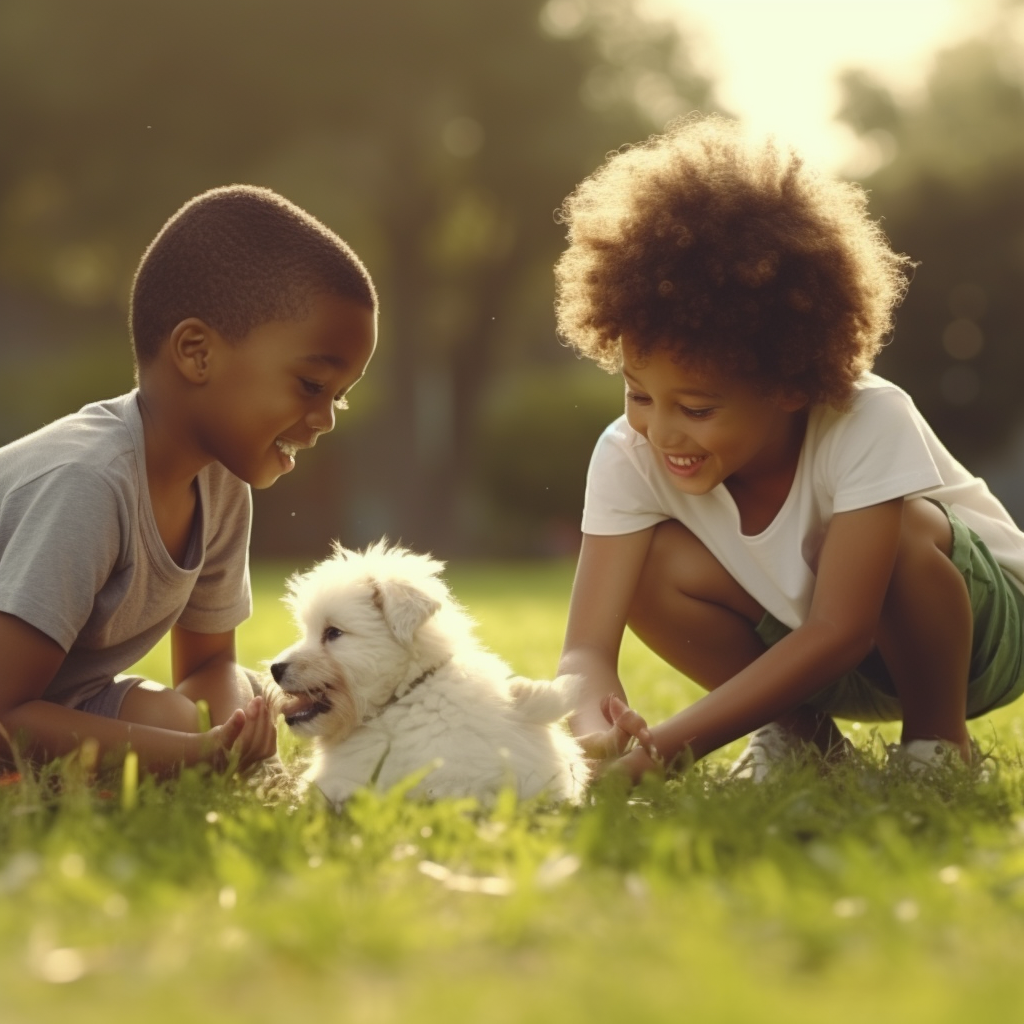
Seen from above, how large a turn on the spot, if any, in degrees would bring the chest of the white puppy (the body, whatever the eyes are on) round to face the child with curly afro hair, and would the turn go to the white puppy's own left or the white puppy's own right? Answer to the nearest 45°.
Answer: approximately 135° to the white puppy's own right

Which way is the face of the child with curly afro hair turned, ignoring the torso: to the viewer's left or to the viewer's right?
to the viewer's left

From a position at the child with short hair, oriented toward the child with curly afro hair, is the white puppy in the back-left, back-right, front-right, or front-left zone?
front-right

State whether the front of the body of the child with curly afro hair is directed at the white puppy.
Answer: yes

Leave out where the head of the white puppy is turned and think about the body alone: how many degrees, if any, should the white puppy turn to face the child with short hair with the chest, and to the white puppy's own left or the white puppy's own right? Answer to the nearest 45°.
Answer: approximately 45° to the white puppy's own right

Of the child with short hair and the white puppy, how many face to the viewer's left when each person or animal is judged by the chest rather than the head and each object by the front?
1

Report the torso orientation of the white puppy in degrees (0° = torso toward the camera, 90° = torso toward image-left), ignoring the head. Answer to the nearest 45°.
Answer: approximately 90°

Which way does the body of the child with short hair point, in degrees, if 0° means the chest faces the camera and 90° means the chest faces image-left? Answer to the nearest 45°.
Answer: approximately 315°

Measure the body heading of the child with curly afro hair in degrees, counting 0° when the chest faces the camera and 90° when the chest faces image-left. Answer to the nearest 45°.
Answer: approximately 45°

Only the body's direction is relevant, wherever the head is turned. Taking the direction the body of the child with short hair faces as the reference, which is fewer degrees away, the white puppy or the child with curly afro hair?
the white puppy

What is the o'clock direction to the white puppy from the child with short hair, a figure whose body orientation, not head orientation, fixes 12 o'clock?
The white puppy is roughly at 12 o'clock from the child with short hair.
